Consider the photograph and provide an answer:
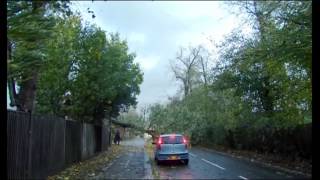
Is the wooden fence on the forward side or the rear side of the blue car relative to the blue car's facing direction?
on the rear side

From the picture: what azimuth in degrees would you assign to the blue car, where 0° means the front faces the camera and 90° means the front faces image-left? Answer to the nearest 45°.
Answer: approximately 180°

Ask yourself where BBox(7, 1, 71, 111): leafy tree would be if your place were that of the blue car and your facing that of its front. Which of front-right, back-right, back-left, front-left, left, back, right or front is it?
back
